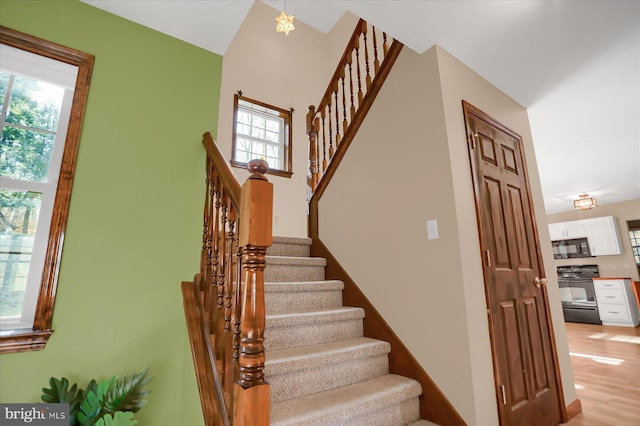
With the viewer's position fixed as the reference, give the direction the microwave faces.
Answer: facing the viewer

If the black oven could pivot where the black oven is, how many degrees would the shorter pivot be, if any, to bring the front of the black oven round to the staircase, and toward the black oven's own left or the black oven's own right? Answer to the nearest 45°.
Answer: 0° — it already faces it

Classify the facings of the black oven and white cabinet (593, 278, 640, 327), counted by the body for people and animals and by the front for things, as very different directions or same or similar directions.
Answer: same or similar directions

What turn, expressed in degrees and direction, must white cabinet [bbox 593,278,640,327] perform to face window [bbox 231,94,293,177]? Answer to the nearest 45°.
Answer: approximately 45° to its right

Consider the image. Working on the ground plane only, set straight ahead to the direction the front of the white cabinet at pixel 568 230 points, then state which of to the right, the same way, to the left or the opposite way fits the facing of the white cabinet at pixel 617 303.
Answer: the same way

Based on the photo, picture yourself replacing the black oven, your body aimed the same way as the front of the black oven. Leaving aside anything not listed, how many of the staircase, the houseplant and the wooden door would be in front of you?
3

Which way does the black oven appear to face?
toward the camera

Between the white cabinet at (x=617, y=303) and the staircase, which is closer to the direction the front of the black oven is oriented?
the staircase

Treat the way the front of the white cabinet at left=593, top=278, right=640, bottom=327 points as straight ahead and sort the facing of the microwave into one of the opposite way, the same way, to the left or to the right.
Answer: the same way
